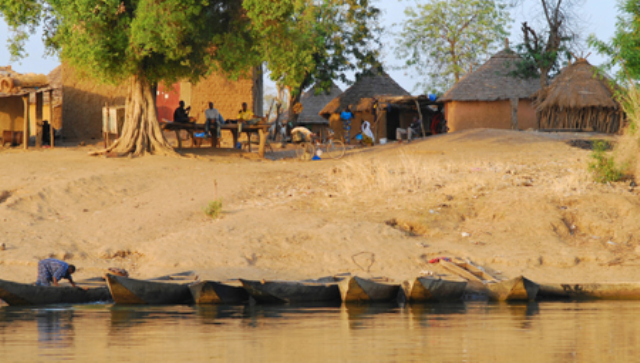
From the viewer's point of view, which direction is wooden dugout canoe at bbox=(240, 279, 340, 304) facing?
to the viewer's left

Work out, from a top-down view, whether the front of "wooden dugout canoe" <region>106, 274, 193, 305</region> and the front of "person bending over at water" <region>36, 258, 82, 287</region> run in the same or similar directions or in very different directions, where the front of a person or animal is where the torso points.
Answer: very different directions

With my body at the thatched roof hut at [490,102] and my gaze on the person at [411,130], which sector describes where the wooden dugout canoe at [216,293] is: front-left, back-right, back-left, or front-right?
front-left

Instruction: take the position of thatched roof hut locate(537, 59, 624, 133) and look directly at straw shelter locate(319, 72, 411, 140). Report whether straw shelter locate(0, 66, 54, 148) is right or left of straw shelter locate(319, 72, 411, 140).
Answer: left

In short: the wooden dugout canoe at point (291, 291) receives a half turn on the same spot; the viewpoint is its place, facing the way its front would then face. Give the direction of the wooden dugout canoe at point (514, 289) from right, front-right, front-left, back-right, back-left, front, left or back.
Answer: front

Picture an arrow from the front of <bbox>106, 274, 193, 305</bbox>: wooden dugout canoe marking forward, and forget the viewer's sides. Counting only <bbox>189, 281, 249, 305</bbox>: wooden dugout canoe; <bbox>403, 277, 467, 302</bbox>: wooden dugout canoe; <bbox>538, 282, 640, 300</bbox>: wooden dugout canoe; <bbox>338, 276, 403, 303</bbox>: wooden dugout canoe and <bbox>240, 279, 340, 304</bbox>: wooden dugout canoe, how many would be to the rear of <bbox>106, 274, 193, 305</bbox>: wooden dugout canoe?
5

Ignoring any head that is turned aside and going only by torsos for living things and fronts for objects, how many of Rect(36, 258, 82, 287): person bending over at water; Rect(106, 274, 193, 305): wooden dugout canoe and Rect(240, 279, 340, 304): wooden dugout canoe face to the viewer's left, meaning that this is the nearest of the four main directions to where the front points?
2

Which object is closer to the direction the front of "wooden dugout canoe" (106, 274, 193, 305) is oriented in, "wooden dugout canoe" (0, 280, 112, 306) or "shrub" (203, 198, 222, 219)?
the wooden dugout canoe

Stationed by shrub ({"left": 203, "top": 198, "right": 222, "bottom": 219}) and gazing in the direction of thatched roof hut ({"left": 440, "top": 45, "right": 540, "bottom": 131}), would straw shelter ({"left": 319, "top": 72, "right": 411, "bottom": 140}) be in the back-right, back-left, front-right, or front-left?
front-left

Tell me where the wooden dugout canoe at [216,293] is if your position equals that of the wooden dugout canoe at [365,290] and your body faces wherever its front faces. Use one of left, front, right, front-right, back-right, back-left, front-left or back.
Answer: front-right

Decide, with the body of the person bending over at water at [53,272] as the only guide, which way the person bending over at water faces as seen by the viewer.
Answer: to the viewer's right

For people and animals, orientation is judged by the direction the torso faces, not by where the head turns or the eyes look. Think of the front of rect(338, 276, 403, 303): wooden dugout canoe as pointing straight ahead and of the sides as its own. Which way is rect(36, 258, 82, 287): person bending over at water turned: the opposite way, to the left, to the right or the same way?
the opposite way

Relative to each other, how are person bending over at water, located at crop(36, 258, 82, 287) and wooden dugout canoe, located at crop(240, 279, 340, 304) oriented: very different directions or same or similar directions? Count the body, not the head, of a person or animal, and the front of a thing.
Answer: very different directions

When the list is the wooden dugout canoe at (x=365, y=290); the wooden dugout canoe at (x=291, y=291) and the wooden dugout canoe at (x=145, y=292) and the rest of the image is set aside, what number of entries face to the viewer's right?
0

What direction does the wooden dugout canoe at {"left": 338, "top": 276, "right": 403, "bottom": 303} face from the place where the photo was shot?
facing the viewer and to the left of the viewer

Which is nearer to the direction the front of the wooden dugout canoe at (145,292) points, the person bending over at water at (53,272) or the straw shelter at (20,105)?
the person bending over at water

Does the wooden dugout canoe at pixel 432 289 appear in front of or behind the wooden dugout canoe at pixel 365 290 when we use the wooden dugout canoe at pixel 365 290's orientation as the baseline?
behind

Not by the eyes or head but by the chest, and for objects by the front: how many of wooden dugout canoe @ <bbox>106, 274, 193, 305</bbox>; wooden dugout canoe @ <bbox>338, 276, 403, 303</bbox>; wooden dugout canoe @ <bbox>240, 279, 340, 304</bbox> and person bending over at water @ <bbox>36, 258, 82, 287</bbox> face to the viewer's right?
1
